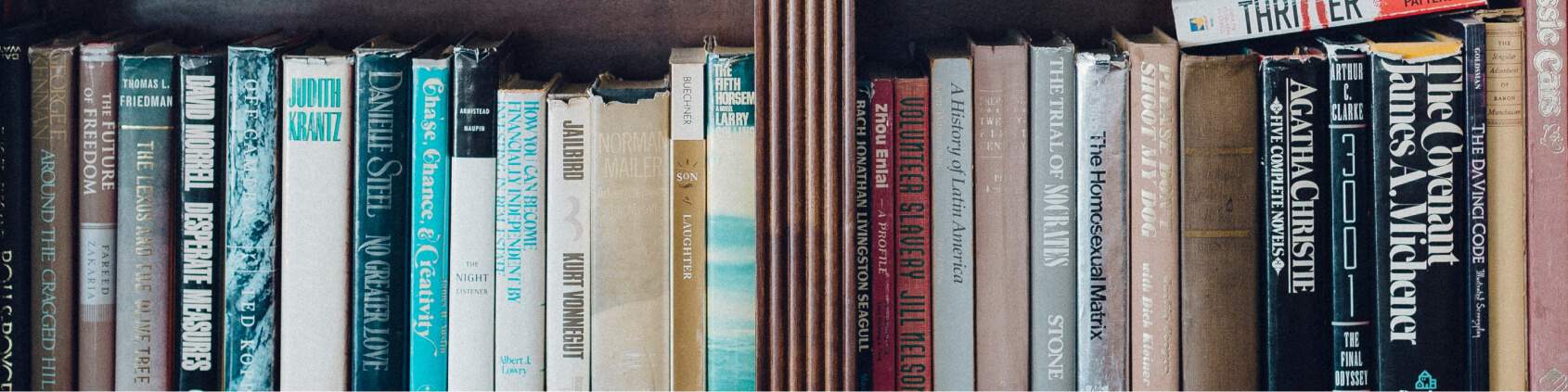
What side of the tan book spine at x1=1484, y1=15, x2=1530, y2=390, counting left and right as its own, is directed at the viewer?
front

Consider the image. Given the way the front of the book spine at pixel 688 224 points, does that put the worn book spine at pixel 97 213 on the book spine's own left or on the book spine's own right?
on the book spine's own right

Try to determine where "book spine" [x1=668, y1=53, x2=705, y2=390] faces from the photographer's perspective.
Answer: facing the viewer

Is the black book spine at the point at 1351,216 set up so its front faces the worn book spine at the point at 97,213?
no

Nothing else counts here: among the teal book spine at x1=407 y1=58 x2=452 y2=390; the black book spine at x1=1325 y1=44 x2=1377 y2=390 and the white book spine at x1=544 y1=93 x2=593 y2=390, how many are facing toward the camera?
3

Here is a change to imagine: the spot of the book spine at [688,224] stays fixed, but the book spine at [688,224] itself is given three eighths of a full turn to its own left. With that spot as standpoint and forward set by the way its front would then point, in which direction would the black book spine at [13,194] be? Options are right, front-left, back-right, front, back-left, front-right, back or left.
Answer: back-left

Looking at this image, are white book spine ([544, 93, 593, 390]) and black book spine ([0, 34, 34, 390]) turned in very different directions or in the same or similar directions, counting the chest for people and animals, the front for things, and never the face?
same or similar directions

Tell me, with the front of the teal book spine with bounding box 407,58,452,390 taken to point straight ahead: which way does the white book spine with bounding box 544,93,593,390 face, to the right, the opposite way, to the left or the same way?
the same way

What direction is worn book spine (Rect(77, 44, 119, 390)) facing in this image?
toward the camera

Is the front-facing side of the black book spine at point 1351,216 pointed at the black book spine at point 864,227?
no

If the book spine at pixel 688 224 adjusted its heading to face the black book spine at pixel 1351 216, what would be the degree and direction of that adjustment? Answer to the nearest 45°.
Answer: approximately 90° to its left

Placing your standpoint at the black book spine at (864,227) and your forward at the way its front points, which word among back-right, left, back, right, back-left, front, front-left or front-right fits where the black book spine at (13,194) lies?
right

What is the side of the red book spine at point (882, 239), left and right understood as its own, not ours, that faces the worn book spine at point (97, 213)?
right
